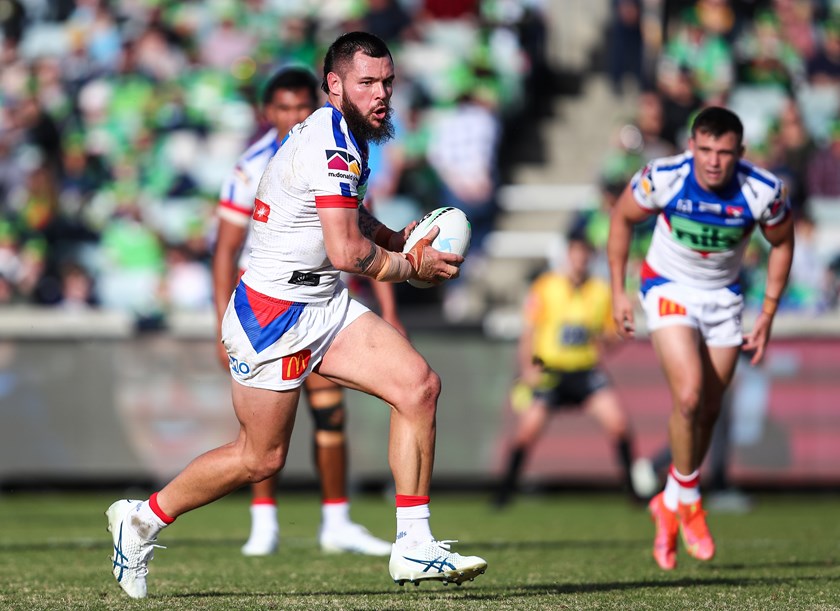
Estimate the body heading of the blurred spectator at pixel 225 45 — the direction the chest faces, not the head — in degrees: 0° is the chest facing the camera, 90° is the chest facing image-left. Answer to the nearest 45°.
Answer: approximately 0°

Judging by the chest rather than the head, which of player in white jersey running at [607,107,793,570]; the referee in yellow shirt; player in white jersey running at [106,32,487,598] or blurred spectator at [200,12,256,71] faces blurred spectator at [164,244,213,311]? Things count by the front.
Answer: blurred spectator at [200,12,256,71]

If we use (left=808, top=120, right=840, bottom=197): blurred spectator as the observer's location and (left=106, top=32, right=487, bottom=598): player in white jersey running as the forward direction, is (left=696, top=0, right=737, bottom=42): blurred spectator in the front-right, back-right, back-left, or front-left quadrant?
back-right

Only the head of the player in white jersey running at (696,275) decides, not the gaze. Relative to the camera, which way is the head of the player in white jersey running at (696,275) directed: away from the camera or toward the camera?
toward the camera

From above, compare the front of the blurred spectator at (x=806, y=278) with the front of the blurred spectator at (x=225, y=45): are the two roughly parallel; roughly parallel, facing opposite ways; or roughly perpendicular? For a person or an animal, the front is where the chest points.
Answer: roughly parallel

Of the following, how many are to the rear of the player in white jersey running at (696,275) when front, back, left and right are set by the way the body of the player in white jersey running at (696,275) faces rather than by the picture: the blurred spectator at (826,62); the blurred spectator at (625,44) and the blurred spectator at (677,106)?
3

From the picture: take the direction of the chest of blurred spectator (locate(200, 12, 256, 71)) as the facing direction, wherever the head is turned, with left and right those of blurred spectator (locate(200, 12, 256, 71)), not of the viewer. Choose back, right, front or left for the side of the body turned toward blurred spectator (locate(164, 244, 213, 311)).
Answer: front

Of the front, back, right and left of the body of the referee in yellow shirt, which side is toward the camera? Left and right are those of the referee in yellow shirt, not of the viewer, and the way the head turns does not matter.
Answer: front

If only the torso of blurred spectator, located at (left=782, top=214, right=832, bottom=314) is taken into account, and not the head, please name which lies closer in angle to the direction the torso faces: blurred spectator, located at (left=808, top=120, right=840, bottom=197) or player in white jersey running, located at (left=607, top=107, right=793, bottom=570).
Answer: the player in white jersey running

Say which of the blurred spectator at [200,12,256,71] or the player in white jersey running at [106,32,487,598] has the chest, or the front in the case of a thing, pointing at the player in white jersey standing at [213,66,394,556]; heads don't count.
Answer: the blurred spectator
